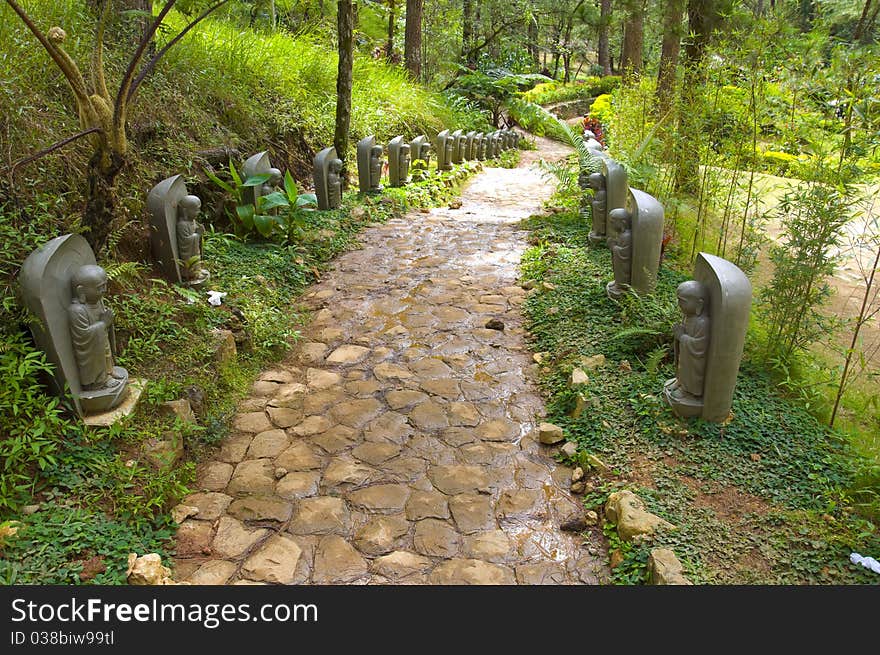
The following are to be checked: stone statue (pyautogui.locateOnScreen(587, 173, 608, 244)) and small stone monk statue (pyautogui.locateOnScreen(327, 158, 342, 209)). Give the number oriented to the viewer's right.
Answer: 1

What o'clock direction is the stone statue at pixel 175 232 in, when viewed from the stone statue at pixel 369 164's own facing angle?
the stone statue at pixel 175 232 is roughly at 2 o'clock from the stone statue at pixel 369 164.

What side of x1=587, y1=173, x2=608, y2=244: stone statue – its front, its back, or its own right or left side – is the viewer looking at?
left

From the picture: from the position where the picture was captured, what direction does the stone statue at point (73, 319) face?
facing to the right of the viewer

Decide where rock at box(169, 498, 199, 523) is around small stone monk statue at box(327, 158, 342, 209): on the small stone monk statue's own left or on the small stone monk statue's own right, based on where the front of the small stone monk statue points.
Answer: on the small stone monk statue's own right

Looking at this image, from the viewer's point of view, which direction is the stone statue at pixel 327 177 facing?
to the viewer's right

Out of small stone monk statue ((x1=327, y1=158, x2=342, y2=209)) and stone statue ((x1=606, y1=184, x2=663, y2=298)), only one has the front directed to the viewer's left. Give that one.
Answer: the stone statue

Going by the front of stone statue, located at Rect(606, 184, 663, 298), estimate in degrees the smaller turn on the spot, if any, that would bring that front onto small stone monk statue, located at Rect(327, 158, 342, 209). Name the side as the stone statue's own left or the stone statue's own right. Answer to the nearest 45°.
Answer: approximately 45° to the stone statue's own right

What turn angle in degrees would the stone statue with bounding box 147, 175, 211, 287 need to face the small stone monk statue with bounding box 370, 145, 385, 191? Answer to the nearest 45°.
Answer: approximately 45° to its left

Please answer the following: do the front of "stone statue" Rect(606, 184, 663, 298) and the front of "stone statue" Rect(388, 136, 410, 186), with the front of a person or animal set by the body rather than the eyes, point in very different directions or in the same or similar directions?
very different directions
